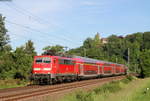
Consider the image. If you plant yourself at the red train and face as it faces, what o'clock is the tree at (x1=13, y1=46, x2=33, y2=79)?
The tree is roughly at 3 o'clock from the red train.

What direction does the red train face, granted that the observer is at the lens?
facing the viewer and to the left of the viewer
